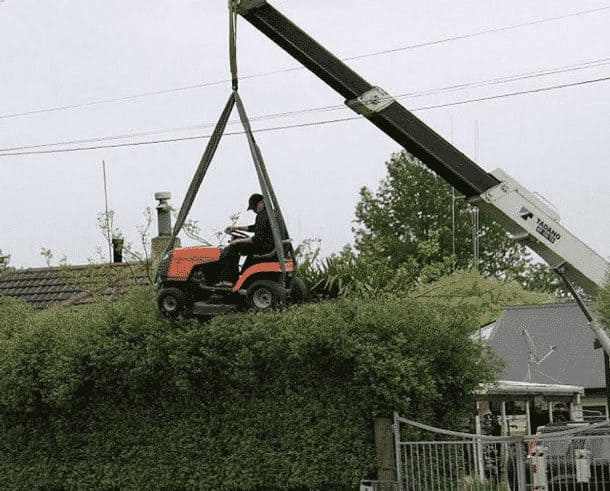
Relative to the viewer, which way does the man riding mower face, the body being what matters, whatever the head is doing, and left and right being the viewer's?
facing away from the viewer and to the left of the viewer

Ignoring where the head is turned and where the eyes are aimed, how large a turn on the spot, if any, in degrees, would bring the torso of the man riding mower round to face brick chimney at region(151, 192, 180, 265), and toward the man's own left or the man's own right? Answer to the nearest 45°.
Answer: approximately 45° to the man's own right

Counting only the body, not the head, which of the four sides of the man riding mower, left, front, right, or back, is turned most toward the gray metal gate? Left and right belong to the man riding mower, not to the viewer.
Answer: back

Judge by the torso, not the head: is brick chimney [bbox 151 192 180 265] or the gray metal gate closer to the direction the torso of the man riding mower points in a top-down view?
the brick chimney

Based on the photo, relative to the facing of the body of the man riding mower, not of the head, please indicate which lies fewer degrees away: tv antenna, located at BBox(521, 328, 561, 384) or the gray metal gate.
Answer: the tv antenna
